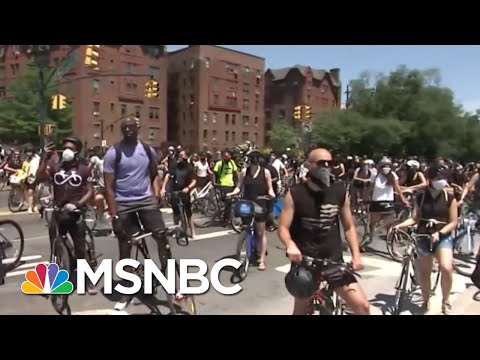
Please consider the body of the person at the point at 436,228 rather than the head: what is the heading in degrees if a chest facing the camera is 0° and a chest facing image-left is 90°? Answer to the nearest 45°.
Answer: approximately 45°

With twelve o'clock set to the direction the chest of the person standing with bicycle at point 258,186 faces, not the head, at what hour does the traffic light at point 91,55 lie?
The traffic light is roughly at 5 o'clock from the person standing with bicycle.

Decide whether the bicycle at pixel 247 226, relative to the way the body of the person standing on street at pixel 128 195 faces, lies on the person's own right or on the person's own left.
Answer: on the person's own left

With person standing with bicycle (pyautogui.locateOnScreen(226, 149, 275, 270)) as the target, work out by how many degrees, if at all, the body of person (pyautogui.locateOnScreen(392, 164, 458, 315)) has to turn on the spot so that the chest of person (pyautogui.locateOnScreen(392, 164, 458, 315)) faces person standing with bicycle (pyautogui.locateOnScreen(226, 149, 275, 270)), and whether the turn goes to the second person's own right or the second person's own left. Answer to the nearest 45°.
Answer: approximately 90° to the second person's own right

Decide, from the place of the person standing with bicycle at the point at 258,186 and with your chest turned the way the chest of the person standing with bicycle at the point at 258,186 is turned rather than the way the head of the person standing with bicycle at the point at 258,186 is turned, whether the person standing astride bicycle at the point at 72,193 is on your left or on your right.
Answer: on your right

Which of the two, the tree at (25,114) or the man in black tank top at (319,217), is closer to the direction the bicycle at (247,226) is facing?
the man in black tank top

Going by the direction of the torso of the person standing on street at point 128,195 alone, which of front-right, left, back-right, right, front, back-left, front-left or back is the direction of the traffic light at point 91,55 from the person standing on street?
back

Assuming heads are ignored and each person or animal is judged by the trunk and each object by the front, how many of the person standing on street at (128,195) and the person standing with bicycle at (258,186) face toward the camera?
2
